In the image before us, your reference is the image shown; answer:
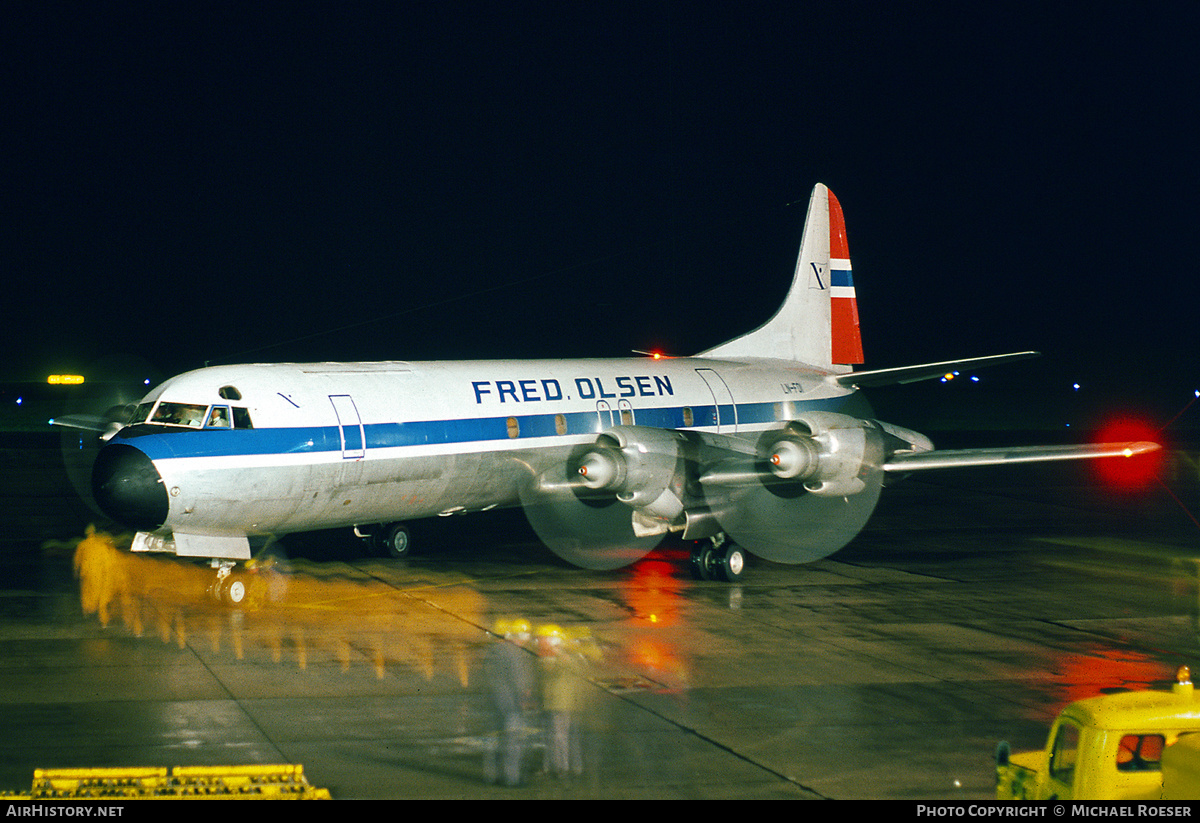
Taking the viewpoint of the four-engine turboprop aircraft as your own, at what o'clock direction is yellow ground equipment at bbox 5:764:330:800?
The yellow ground equipment is roughly at 11 o'clock from the four-engine turboprop aircraft.

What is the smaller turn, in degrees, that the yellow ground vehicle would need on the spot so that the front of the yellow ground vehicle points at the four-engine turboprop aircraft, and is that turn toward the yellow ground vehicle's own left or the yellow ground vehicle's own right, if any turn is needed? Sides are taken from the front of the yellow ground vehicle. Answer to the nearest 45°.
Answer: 0° — it already faces it

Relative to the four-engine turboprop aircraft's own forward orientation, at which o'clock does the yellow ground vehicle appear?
The yellow ground vehicle is roughly at 10 o'clock from the four-engine turboprop aircraft.

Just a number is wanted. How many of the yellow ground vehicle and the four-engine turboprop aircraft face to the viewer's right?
0

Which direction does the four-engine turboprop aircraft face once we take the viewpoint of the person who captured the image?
facing the viewer and to the left of the viewer

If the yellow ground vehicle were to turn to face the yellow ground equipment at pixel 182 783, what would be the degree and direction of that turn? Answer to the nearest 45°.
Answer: approximately 45° to its left

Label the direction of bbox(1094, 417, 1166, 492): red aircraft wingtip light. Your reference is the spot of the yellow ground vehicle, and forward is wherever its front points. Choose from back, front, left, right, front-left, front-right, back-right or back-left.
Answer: front-right

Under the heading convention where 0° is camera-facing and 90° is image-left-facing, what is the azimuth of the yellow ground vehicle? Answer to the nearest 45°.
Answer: approximately 135°
